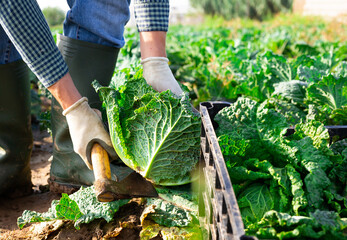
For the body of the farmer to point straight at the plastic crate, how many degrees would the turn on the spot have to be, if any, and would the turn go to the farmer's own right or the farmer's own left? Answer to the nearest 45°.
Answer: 0° — they already face it

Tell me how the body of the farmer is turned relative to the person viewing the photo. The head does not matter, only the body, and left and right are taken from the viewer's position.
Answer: facing the viewer and to the right of the viewer
